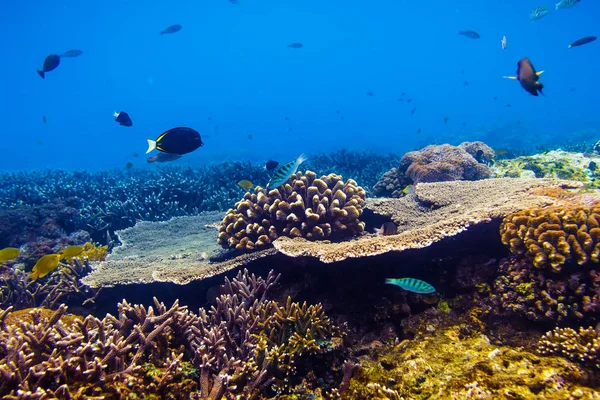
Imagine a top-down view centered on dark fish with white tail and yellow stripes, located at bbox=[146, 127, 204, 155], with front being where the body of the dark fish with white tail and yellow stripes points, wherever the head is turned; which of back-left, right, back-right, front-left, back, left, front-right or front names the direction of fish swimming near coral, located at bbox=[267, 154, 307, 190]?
front-right

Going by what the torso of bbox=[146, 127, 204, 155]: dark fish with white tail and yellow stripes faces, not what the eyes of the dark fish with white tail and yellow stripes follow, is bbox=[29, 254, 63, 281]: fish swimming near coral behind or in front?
behind

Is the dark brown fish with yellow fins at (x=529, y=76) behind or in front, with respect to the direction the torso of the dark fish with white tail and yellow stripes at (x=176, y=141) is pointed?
in front

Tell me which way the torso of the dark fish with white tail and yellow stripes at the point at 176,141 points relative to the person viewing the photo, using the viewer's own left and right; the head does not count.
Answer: facing to the right of the viewer

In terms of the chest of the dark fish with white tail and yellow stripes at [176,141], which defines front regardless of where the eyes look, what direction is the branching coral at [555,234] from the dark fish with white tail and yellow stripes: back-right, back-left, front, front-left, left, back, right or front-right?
front-right

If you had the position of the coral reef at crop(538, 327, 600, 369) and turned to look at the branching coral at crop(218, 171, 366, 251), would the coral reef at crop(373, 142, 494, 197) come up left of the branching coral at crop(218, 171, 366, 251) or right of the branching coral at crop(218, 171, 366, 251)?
right

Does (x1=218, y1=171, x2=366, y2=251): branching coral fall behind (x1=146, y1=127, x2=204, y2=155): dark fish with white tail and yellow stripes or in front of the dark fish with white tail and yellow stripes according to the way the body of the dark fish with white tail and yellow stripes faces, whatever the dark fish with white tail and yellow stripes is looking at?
in front

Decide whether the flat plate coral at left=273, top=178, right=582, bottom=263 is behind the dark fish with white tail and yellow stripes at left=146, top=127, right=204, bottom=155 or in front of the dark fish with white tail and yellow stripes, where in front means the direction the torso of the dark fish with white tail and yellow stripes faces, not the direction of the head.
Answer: in front

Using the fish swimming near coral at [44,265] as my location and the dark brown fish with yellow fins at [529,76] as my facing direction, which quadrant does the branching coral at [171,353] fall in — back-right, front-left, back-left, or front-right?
front-right

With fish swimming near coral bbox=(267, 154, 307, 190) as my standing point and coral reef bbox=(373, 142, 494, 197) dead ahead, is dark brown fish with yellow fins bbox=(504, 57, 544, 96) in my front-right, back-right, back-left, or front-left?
front-right

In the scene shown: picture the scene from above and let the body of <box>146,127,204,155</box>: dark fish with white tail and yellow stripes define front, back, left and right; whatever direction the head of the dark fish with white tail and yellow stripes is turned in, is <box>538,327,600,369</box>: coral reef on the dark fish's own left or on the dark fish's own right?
on the dark fish's own right

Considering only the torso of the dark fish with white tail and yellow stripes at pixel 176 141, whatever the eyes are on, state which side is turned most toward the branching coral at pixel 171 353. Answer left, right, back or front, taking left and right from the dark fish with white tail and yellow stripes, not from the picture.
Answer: right
